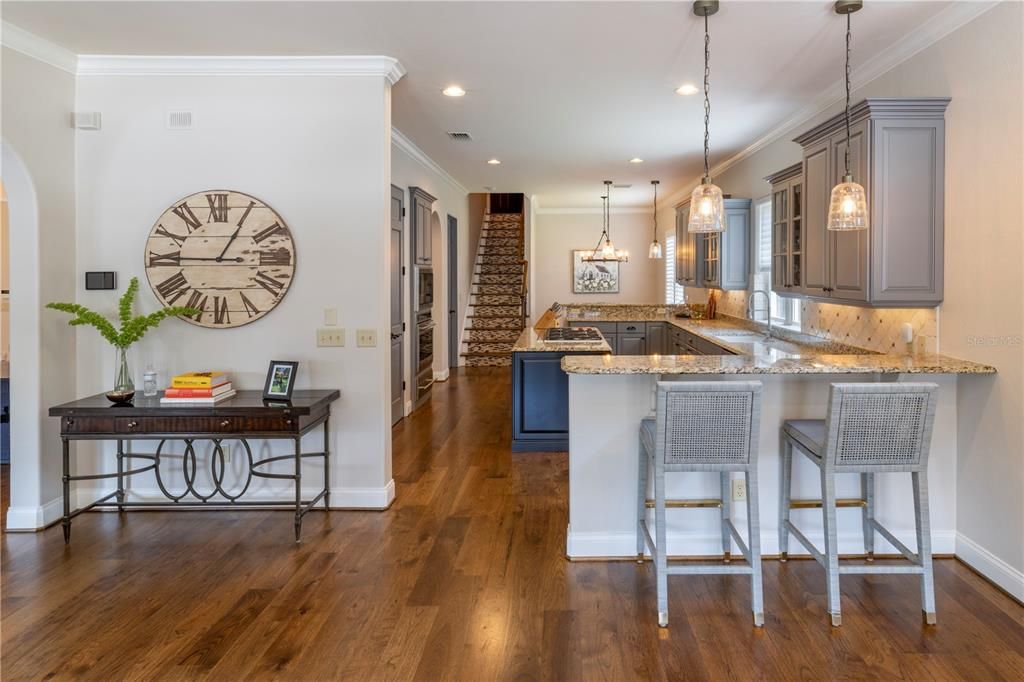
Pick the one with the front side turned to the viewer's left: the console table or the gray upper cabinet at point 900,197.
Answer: the gray upper cabinet

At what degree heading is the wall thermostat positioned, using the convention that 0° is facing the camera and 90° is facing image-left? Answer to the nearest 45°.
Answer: approximately 0°

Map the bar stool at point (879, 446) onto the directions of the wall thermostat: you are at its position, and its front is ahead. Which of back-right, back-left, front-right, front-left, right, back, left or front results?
front-left

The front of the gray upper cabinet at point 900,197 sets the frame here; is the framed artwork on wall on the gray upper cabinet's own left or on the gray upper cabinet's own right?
on the gray upper cabinet's own right

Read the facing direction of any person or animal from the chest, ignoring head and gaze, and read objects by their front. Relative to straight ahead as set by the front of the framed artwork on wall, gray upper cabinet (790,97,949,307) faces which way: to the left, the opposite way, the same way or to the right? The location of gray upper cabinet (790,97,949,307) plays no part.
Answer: to the right

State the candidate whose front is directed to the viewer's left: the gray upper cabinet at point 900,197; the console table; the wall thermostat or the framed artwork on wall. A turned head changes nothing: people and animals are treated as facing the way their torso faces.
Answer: the gray upper cabinet

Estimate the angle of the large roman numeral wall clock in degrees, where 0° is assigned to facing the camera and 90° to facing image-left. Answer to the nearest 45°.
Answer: approximately 0°

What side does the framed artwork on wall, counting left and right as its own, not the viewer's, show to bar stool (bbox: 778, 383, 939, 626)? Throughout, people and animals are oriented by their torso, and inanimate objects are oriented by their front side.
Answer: front

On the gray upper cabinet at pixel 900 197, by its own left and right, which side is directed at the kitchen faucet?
right

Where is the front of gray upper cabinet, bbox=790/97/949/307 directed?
to the viewer's left
